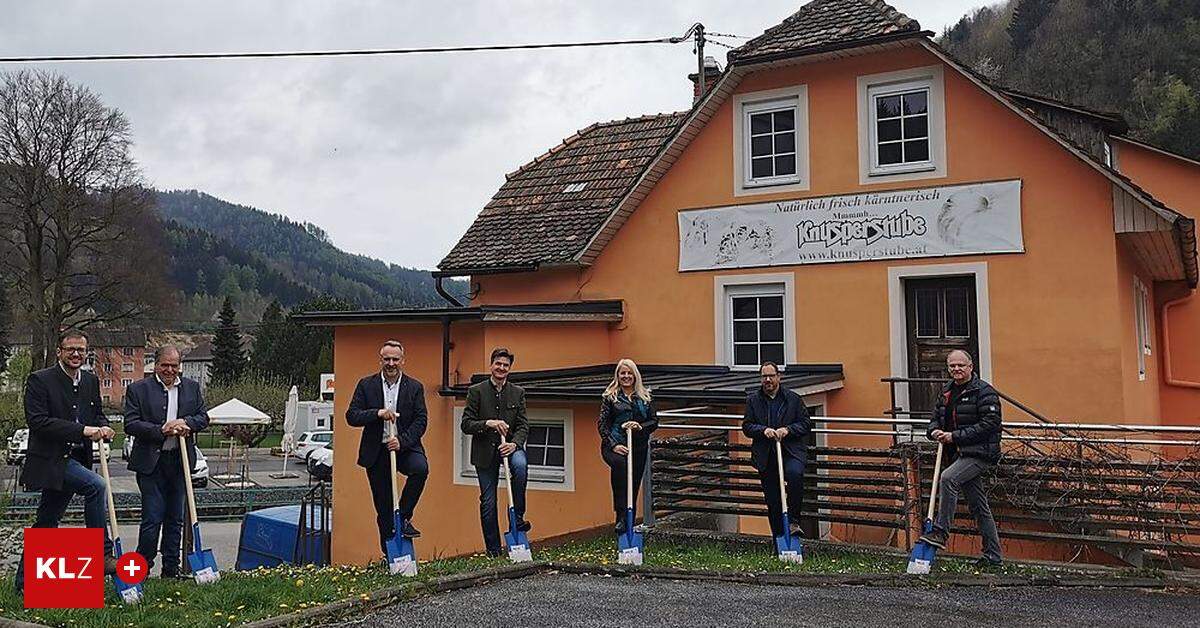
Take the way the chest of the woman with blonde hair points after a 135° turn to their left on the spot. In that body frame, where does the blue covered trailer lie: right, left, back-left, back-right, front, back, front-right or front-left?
left

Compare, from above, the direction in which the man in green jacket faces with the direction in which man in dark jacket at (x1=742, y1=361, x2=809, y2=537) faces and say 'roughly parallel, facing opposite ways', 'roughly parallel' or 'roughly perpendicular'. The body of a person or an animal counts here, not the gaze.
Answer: roughly parallel

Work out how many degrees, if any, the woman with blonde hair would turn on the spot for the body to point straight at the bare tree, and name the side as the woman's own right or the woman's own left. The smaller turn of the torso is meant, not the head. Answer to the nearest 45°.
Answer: approximately 135° to the woman's own right

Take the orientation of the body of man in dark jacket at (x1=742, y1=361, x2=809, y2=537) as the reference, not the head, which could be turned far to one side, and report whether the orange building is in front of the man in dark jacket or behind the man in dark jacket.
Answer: behind

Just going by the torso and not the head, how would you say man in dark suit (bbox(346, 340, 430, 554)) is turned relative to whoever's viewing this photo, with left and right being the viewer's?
facing the viewer

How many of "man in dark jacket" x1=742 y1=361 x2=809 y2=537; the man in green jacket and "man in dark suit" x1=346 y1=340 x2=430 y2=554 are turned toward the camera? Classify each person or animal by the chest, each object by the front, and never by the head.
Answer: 3

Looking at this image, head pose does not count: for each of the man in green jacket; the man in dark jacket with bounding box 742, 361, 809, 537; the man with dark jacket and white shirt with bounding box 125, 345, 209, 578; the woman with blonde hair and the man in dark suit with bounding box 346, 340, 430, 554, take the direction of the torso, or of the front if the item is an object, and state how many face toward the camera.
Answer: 5

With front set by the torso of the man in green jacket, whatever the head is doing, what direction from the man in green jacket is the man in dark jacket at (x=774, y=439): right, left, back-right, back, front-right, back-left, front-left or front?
left

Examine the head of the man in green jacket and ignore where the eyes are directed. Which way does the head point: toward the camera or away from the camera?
toward the camera

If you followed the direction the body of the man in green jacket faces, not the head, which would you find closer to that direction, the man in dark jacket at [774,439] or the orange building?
the man in dark jacket

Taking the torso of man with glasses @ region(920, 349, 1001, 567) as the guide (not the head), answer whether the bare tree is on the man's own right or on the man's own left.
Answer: on the man's own right

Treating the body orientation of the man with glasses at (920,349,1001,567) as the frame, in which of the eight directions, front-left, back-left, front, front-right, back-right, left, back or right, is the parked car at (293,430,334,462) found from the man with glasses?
right

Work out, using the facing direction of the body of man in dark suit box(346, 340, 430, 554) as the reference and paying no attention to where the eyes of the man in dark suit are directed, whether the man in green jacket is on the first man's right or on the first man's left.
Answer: on the first man's left

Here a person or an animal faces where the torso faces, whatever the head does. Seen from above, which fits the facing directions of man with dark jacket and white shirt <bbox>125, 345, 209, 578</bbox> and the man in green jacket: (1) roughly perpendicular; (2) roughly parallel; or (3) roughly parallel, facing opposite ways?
roughly parallel

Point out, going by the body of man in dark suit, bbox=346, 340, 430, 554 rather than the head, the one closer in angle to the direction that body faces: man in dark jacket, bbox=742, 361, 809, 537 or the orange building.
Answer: the man in dark jacket

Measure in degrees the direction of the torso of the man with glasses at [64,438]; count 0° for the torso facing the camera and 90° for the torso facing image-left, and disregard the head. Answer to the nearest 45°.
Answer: approximately 315°

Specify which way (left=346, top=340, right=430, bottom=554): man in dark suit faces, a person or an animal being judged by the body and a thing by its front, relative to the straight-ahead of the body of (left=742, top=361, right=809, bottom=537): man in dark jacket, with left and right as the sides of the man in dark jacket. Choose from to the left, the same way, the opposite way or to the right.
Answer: the same way

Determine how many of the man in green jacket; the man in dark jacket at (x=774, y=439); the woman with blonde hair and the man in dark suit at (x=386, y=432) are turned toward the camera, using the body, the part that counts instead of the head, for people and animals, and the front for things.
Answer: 4

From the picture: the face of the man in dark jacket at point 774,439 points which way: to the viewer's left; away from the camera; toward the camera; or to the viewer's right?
toward the camera
